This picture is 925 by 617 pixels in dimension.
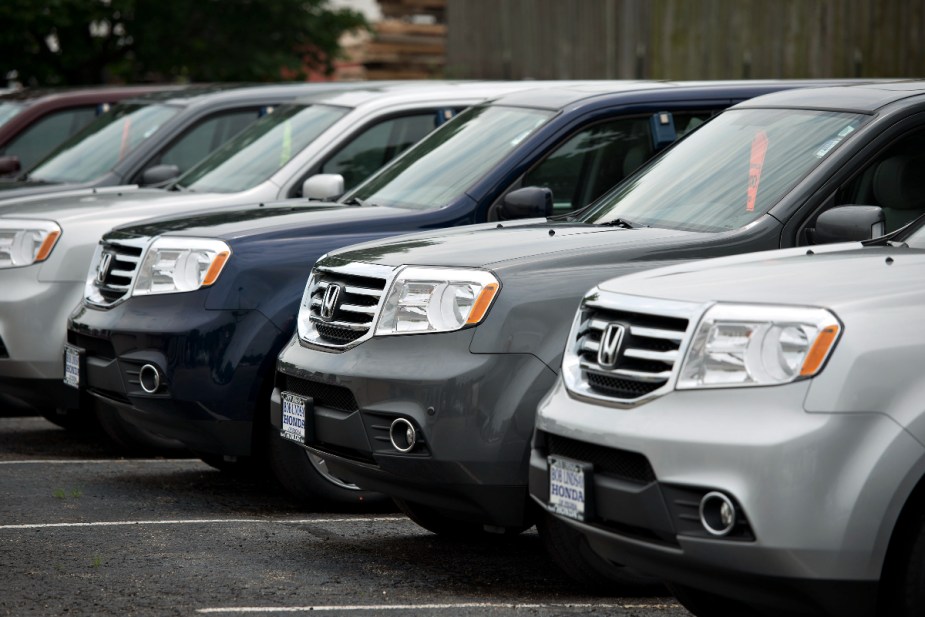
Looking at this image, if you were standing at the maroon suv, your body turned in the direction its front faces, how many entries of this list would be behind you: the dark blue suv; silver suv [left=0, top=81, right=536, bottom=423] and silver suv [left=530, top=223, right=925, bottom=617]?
0

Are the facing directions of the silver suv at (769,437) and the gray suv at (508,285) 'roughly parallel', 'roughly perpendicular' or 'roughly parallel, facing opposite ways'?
roughly parallel

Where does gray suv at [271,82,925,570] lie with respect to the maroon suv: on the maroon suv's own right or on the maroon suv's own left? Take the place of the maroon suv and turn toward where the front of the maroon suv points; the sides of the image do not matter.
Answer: on the maroon suv's own left

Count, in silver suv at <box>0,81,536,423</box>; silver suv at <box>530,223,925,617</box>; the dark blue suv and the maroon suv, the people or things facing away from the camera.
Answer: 0

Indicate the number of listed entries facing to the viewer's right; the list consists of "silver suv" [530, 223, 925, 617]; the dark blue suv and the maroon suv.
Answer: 0

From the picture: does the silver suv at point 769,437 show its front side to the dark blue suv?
no

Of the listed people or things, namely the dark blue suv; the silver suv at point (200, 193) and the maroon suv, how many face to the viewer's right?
0

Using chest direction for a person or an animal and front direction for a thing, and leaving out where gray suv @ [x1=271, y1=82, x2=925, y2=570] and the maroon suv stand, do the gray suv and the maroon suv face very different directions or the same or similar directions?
same or similar directions

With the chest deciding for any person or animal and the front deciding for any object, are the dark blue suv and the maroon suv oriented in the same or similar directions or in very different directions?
same or similar directions

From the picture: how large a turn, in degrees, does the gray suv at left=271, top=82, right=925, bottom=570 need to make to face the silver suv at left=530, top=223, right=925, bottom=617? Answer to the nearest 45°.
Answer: approximately 90° to its left

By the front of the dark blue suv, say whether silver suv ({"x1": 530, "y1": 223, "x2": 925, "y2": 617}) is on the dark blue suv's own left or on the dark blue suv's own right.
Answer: on the dark blue suv's own left

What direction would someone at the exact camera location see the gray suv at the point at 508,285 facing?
facing the viewer and to the left of the viewer

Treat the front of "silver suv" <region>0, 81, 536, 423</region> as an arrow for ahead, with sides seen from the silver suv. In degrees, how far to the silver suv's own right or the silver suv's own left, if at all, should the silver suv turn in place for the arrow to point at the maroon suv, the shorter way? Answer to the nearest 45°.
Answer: approximately 135° to the silver suv's own right

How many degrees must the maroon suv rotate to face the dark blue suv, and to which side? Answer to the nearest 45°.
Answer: approximately 45° to its left
